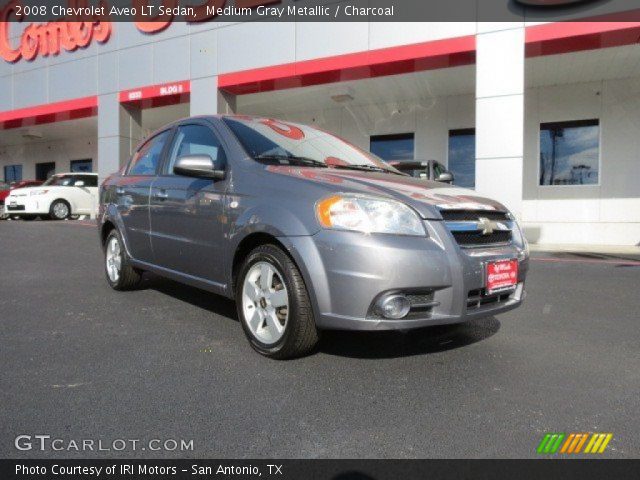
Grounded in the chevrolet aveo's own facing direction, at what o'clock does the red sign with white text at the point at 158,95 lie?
The red sign with white text is roughly at 7 o'clock from the chevrolet aveo.

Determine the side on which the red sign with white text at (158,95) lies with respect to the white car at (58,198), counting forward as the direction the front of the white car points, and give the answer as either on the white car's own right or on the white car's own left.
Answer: on the white car's own left

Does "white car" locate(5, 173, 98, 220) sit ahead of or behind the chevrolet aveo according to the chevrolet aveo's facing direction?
behind

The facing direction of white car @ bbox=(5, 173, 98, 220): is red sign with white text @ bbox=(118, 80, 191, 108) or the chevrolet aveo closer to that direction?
the chevrolet aveo

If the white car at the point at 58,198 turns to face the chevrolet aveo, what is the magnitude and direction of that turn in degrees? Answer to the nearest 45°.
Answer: approximately 45° to its left

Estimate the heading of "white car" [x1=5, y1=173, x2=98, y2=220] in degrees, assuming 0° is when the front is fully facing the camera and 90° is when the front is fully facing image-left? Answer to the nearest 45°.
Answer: approximately 45°

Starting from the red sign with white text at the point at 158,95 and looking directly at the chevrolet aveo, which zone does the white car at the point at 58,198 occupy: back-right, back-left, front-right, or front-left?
back-right

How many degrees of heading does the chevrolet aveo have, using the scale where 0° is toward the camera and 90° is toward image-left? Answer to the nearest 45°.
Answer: approximately 315°
